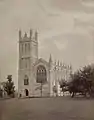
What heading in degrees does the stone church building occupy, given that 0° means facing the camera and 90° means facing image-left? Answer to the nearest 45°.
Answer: approximately 45°
